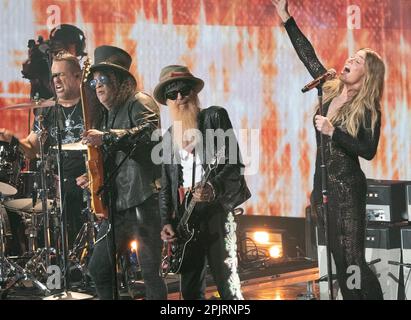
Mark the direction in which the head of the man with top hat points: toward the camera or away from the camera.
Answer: toward the camera

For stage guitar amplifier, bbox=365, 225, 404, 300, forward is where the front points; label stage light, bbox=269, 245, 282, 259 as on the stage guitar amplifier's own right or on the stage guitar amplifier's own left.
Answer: on the stage guitar amplifier's own right

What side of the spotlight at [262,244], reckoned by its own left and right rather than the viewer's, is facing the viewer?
front

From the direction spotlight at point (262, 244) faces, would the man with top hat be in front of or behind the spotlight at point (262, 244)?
in front

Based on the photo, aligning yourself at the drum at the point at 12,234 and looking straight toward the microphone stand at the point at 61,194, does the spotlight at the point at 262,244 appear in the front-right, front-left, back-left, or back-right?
front-left

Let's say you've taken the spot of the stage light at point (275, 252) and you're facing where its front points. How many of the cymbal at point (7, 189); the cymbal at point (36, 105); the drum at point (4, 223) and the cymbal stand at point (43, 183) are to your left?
0

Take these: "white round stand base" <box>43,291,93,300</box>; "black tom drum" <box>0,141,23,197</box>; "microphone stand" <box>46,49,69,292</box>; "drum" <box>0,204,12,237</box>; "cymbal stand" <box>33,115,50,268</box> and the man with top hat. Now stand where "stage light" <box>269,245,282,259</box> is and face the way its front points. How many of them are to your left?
0

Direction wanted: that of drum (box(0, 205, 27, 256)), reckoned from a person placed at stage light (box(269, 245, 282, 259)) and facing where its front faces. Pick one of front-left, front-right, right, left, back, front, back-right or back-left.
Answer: right

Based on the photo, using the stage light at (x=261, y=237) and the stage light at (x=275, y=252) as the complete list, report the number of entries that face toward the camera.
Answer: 2

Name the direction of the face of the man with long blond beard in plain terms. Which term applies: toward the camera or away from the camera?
toward the camera

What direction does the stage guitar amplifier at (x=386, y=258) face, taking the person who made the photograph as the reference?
facing the viewer and to the left of the viewer

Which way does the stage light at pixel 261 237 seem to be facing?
toward the camera

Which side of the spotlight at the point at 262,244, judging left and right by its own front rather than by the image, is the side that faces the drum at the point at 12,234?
right

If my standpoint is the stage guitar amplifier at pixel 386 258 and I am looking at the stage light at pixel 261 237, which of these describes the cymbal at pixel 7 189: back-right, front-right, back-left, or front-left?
front-left

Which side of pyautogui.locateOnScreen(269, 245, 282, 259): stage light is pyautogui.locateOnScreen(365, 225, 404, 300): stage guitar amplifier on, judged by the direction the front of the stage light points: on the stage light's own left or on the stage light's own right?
on the stage light's own left

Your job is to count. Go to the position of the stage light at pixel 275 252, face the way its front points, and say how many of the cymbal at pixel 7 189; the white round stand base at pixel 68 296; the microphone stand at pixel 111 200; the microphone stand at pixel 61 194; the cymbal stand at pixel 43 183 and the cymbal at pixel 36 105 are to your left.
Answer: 0

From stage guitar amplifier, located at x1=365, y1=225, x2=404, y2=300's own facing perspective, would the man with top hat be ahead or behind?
ahead

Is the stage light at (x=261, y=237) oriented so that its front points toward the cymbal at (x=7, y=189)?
no

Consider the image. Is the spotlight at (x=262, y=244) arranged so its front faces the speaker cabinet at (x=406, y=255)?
no

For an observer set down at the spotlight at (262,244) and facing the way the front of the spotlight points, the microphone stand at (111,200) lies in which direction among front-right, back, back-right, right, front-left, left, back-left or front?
front-right

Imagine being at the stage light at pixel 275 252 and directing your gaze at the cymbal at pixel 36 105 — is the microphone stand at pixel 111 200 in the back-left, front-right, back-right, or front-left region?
front-left
